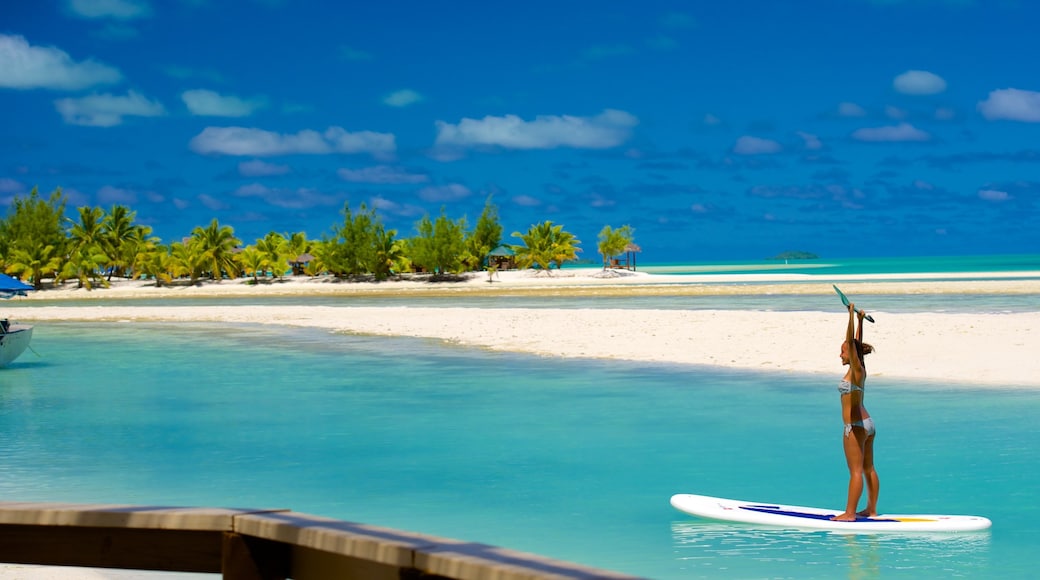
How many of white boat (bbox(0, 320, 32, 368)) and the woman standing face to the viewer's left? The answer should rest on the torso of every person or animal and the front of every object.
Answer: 1

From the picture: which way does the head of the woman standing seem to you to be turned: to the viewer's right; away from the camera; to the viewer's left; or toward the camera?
to the viewer's left

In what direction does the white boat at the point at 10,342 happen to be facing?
to the viewer's right

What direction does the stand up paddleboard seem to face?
to the viewer's left

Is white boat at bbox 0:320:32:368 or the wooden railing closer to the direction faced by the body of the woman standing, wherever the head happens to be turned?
the white boat

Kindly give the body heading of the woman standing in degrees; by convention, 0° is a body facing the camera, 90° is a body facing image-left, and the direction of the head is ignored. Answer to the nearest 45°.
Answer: approximately 90°

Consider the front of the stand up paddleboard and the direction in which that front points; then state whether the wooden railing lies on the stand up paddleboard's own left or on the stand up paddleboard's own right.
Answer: on the stand up paddleboard's own left
